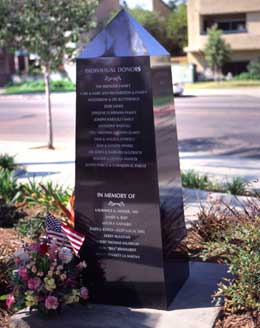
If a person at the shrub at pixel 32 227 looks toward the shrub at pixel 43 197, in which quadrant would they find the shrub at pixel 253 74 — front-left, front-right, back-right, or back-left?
front-right

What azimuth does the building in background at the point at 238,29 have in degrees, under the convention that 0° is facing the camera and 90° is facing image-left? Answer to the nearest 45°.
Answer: approximately 0°

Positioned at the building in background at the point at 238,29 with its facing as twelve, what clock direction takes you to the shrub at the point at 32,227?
The shrub is roughly at 12 o'clock from the building in background.

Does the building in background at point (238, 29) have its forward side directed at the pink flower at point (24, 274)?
yes

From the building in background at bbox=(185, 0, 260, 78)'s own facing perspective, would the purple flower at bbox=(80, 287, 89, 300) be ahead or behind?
ahead

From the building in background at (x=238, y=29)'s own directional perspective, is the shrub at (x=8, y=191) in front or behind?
in front

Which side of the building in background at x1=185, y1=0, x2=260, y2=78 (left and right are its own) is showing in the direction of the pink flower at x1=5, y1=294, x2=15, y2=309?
front

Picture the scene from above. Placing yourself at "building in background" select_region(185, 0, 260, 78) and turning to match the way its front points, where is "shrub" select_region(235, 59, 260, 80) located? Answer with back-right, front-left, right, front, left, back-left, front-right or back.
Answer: front

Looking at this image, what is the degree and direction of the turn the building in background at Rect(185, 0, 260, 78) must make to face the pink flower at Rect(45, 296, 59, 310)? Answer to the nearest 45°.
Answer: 0° — it already faces it

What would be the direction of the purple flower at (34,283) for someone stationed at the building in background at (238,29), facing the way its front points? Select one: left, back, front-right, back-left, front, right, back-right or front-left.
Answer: front

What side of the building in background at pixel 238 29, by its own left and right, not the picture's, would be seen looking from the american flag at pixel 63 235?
front

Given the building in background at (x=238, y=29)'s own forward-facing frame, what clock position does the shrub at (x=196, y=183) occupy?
The shrub is roughly at 12 o'clock from the building in background.

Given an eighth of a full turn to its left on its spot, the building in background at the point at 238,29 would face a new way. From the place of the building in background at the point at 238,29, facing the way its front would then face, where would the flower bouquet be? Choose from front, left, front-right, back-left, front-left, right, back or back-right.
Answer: front-right
